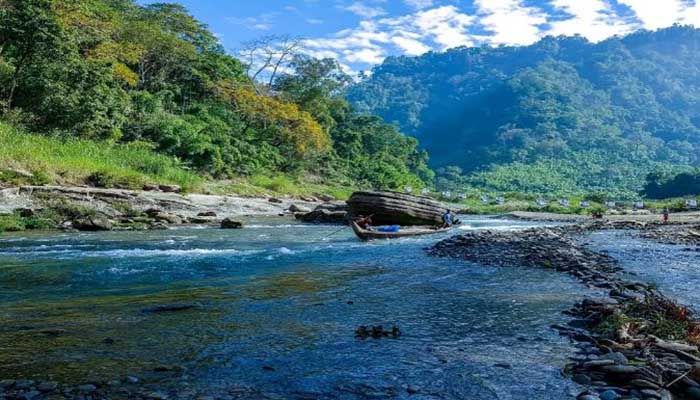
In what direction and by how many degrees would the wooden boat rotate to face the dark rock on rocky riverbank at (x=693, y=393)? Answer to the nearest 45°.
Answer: approximately 90° to its left

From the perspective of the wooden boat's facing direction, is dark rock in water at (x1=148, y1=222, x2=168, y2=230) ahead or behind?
ahead

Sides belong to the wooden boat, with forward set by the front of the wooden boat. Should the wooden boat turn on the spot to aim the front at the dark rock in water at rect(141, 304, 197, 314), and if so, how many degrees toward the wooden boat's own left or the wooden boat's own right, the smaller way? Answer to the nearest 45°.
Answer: approximately 90° to the wooden boat's own left

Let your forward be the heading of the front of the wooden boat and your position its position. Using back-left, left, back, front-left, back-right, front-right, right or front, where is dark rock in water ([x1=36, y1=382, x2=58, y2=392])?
left

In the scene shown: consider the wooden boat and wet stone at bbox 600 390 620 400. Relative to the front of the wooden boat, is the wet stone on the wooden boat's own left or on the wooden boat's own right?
on the wooden boat's own left

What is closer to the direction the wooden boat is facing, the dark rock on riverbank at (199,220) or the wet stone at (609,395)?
the dark rock on riverbank

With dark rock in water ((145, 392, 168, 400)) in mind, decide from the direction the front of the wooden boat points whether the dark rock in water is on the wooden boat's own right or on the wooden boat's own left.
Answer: on the wooden boat's own left

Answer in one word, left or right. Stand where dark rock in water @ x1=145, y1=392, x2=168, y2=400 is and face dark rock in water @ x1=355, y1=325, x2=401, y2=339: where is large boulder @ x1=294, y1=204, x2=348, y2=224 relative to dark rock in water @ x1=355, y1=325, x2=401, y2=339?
left

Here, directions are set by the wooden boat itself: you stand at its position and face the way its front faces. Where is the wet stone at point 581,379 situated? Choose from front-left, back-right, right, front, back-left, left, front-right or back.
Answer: left

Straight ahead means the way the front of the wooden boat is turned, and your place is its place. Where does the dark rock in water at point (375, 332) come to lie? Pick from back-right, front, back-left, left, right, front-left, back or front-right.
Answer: left

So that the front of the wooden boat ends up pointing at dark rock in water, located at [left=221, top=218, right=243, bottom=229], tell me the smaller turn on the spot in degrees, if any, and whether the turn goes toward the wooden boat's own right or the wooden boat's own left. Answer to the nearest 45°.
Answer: approximately 45° to the wooden boat's own right

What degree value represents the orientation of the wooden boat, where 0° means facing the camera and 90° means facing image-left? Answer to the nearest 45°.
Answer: approximately 90°

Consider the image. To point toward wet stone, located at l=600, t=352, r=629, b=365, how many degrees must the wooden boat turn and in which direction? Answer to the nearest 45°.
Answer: approximately 90° to its left

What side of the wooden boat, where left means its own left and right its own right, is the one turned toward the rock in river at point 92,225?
front
